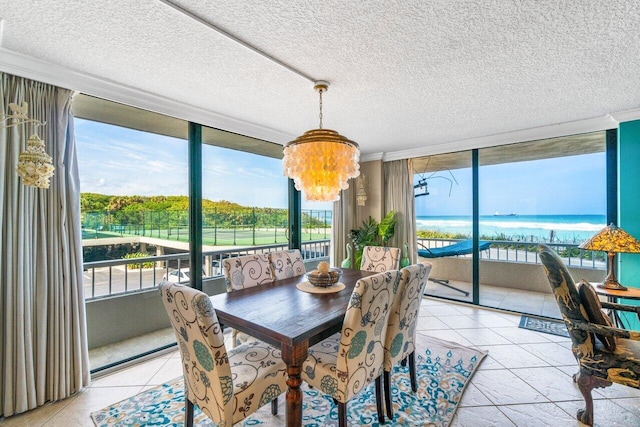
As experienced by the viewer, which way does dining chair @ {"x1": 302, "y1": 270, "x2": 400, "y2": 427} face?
facing away from the viewer and to the left of the viewer

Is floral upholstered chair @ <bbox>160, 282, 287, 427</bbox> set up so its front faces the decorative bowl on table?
yes

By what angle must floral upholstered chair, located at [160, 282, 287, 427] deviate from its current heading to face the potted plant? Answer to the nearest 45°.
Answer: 0° — it already faces it

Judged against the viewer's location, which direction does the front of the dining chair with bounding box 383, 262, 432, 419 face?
facing away from the viewer and to the left of the viewer

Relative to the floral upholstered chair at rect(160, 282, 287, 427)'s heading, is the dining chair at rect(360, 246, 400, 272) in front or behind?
in front

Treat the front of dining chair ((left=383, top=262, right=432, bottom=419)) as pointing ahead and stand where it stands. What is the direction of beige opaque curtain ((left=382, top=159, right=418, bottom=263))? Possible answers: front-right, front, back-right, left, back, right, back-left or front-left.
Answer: front-right

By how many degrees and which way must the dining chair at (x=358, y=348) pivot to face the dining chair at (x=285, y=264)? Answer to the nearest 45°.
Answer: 0° — it already faces it

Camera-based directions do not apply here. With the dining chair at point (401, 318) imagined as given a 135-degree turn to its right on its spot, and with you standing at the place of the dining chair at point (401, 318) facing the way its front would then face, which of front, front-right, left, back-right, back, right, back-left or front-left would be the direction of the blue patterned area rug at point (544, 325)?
front-left
